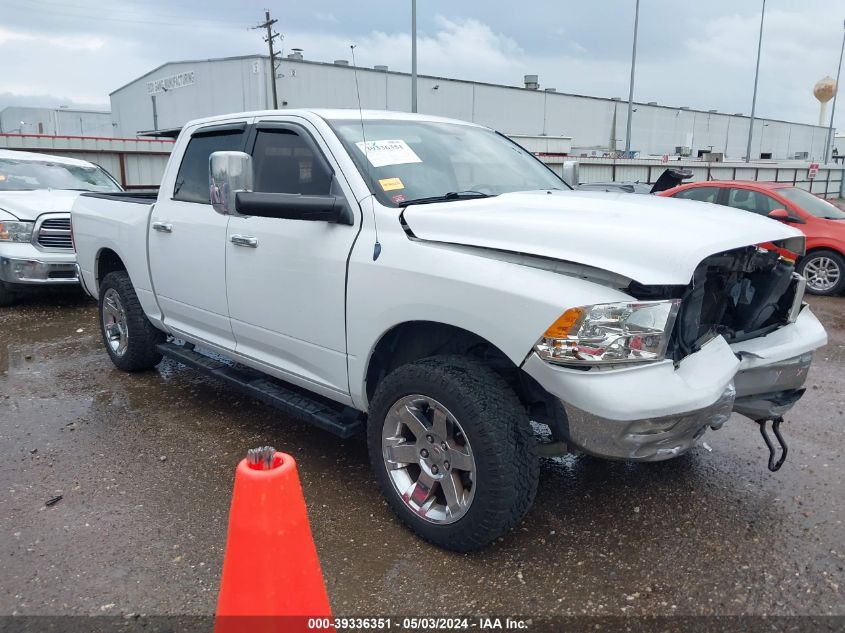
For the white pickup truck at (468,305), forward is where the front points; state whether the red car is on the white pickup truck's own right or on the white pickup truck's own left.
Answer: on the white pickup truck's own left

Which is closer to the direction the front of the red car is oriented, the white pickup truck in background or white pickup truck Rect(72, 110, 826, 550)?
the white pickup truck

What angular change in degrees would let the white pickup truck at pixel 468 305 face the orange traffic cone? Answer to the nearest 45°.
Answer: approximately 90° to its right

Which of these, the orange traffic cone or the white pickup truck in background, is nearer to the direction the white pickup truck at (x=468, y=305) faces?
the orange traffic cone

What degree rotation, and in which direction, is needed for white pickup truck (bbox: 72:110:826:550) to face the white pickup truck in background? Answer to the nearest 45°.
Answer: approximately 180°

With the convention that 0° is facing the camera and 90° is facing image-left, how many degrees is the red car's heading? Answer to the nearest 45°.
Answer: approximately 315°

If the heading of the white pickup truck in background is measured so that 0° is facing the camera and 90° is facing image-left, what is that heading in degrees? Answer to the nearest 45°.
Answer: approximately 315°

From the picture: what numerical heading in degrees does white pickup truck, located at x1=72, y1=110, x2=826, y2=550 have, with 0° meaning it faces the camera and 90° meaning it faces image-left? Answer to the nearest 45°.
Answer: approximately 315°
